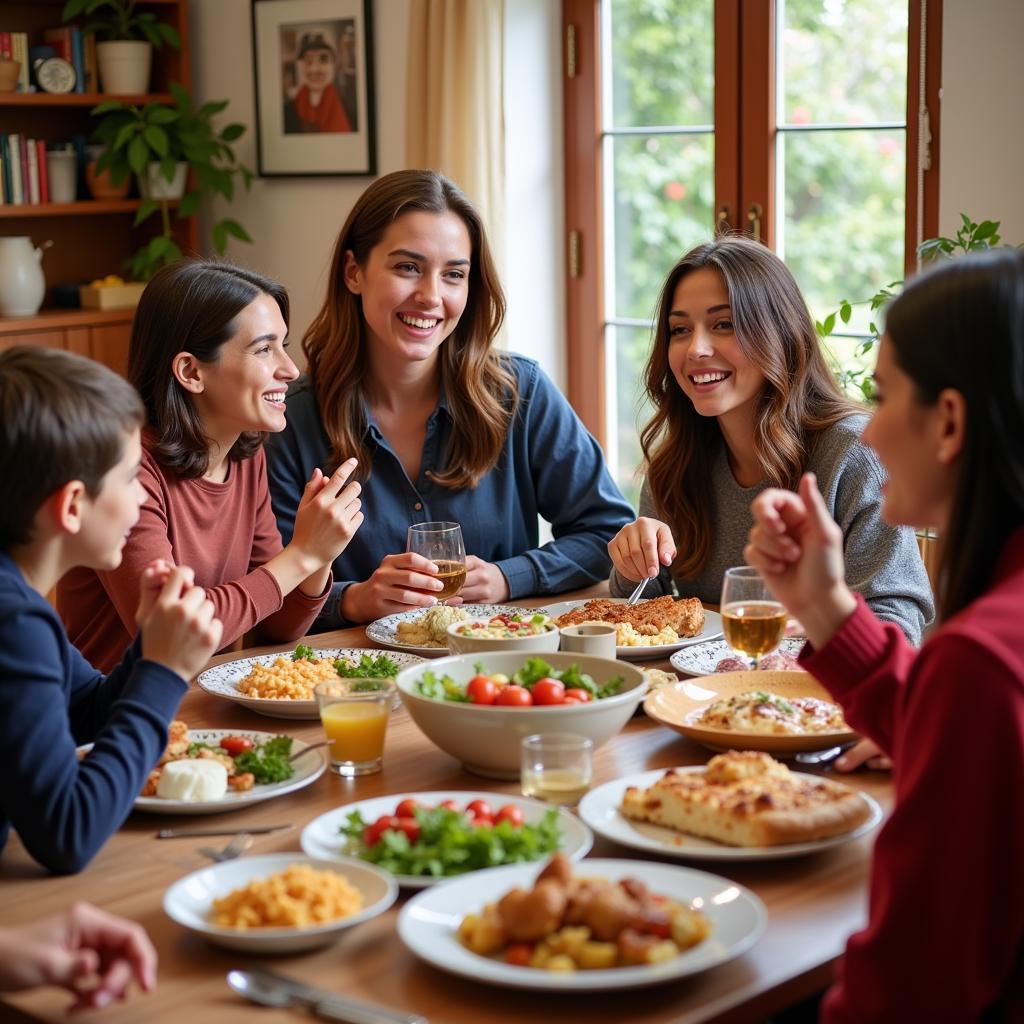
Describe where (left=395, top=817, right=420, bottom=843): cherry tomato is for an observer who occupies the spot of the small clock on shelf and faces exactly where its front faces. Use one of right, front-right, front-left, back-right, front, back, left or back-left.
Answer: front

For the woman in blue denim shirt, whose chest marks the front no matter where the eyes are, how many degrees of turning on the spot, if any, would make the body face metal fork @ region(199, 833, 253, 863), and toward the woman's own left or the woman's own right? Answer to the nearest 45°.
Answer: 0° — they already face it

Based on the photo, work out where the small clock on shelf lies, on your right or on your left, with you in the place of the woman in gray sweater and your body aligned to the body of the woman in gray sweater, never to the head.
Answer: on your right

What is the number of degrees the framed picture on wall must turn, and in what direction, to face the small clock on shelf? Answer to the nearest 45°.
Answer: approximately 90° to its right

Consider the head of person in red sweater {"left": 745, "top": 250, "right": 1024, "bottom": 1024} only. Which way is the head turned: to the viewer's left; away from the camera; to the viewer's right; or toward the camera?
to the viewer's left

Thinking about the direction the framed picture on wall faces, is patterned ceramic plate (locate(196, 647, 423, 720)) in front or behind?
in front

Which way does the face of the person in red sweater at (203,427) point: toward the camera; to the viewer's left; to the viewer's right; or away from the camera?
to the viewer's right

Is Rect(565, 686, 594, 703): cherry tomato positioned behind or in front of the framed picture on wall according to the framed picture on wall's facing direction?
in front

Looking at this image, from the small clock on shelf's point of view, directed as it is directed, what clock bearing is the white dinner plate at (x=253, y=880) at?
The white dinner plate is roughly at 12 o'clock from the small clock on shelf.

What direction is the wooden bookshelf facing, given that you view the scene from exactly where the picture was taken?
facing the viewer

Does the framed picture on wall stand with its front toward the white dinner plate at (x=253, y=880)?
yes

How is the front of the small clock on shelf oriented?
toward the camera

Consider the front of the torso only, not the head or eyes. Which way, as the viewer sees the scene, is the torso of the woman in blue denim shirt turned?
toward the camera
